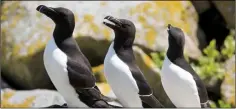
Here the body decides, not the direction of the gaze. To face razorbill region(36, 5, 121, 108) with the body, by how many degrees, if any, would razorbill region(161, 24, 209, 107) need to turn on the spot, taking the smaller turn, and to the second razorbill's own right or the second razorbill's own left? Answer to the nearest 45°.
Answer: approximately 45° to the second razorbill's own right

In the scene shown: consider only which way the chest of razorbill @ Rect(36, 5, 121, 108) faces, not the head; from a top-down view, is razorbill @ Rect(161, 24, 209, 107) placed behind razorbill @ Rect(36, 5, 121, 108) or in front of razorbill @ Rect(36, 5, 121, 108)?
behind
